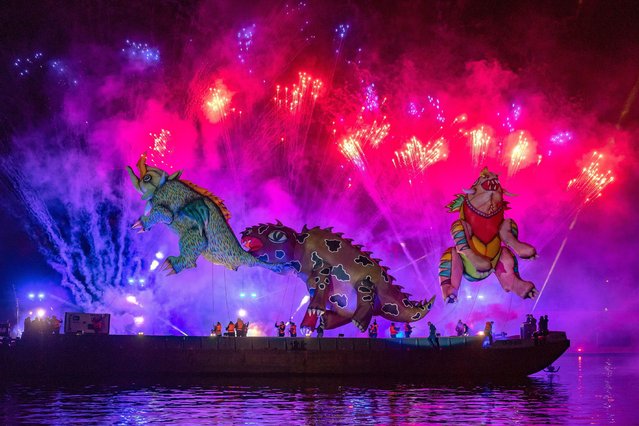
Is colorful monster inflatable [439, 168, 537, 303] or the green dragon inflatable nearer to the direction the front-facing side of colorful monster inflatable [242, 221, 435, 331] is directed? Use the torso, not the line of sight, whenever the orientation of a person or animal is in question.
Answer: the green dragon inflatable

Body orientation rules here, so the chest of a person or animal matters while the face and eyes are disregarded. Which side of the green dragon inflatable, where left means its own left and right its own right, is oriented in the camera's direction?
left

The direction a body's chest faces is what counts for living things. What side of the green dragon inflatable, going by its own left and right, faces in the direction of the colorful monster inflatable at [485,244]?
back

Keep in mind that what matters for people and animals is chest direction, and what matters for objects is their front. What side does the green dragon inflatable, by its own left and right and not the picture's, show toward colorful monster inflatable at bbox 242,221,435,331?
back

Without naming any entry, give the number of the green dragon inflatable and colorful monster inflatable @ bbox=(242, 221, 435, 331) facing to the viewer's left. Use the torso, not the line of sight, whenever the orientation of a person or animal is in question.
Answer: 2

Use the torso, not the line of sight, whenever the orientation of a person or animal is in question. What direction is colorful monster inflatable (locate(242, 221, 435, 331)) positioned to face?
to the viewer's left

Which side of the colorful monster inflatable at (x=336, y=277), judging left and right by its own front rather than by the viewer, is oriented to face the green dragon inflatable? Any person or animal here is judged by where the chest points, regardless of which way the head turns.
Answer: front

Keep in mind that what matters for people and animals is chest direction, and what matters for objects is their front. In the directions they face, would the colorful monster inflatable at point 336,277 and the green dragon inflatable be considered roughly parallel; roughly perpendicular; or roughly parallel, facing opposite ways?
roughly parallel

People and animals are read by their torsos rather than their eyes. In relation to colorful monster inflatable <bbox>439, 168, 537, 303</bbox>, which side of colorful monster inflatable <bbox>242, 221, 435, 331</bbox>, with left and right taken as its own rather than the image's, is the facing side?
back
